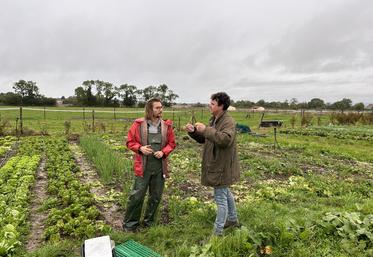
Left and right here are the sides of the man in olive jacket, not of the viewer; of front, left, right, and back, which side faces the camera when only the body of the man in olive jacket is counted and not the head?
left

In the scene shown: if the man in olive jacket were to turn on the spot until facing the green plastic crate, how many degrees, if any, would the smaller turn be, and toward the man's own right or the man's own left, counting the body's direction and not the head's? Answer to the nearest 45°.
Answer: approximately 45° to the man's own left
